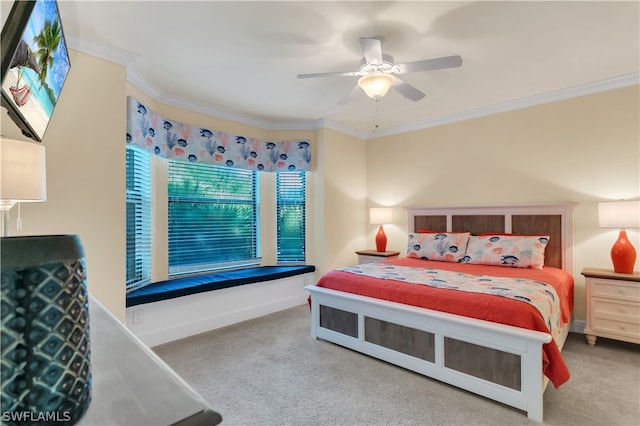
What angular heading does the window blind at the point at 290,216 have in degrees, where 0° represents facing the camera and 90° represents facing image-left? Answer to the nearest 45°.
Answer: approximately 0°

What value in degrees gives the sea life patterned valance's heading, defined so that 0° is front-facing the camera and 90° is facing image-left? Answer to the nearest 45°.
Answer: approximately 315°

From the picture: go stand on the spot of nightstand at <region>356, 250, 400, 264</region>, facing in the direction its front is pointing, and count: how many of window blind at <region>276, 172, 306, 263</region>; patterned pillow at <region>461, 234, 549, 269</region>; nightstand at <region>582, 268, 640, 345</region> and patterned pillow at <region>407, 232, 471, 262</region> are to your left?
3

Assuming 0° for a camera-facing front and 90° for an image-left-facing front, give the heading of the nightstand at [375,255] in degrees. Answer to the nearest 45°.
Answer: approximately 45°

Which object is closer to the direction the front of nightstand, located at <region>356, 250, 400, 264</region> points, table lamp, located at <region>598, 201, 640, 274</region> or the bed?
the bed

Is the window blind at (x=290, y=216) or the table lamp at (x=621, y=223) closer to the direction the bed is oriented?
the window blind
